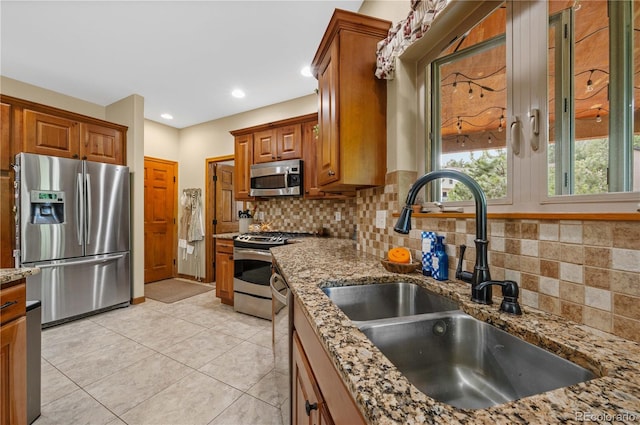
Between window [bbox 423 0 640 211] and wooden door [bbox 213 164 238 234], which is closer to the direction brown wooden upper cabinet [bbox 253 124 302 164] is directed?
the window

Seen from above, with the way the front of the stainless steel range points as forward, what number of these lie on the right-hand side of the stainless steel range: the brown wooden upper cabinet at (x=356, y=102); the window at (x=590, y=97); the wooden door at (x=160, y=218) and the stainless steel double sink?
1

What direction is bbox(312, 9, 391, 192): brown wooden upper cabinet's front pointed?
to the viewer's left

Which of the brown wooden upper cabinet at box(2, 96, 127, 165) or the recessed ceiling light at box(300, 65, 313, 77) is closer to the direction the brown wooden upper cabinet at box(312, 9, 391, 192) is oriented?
the brown wooden upper cabinet

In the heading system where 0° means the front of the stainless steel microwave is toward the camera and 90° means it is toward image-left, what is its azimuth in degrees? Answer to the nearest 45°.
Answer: approximately 45°

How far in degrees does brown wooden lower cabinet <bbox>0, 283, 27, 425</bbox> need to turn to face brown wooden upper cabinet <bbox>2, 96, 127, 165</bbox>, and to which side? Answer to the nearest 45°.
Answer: approximately 135° to its left

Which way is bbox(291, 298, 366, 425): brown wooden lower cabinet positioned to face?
to the viewer's left

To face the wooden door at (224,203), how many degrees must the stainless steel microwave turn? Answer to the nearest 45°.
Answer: approximately 90° to its right

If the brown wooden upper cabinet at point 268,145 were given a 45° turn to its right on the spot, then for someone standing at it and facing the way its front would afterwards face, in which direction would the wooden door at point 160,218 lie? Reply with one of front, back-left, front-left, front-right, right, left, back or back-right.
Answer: front-right

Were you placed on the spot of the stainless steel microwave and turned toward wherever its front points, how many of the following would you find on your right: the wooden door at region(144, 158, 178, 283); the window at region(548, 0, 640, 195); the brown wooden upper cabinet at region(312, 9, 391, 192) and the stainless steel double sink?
1

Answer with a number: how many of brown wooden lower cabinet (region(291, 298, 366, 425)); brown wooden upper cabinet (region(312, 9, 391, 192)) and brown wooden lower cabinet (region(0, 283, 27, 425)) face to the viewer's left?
2

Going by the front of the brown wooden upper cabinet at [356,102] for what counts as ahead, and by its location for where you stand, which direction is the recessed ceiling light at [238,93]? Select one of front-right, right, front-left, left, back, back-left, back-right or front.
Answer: front-right

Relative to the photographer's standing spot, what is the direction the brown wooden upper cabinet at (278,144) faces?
facing the viewer and to the left of the viewer

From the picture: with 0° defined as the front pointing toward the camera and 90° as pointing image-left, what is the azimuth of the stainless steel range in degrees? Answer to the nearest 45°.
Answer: approximately 45°

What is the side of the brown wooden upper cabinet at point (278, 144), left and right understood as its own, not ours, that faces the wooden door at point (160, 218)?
right
